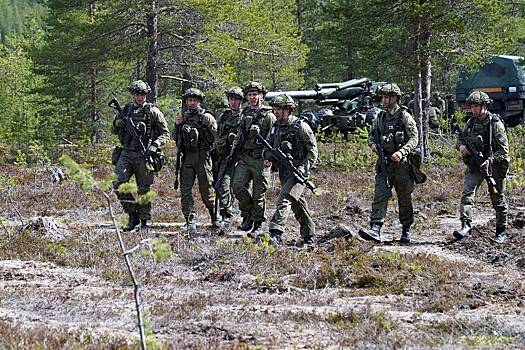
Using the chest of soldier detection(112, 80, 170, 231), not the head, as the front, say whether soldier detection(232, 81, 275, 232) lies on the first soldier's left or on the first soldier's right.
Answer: on the first soldier's left

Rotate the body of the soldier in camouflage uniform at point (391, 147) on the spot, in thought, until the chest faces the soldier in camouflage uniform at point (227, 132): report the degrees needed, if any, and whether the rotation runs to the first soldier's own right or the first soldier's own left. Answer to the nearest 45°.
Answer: approximately 45° to the first soldier's own right

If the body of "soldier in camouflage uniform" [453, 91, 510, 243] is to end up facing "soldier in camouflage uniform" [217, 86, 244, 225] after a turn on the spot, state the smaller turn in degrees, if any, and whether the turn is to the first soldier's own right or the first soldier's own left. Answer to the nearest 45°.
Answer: approximately 45° to the first soldier's own right

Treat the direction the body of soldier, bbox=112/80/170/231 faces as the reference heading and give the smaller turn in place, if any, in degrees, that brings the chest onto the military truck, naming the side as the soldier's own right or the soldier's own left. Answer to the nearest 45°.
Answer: approximately 180°

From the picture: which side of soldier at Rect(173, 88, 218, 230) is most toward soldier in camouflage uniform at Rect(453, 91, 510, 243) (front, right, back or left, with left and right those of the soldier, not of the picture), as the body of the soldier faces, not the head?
left

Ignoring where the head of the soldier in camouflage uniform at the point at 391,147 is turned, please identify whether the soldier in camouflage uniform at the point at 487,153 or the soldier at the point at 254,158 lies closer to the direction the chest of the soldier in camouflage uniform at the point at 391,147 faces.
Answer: the soldier

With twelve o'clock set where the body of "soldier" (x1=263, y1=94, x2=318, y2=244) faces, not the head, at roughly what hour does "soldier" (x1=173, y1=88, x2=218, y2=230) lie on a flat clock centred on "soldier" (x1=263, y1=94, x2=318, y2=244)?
"soldier" (x1=173, y1=88, x2=218, y2=230) is roughly at 3 o'clock from "soldier" (x1=263, y1=94, x2=318, y2=244).

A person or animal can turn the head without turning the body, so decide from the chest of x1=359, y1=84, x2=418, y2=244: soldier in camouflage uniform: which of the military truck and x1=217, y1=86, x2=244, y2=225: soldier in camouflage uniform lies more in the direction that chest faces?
the soldier in camouflage uniform

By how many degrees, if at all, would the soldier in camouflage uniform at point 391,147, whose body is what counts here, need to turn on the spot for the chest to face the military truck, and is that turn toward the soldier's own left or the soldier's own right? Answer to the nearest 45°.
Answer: approximately 135° to the soldier's own right

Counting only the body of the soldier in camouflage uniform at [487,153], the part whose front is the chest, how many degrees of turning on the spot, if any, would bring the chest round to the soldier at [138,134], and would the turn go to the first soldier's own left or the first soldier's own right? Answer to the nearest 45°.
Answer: approximately 45° to the first soldier's own right

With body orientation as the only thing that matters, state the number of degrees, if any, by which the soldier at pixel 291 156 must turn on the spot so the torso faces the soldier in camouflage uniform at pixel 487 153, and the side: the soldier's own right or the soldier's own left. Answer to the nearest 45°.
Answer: approximately 135° to the soldier's own left
